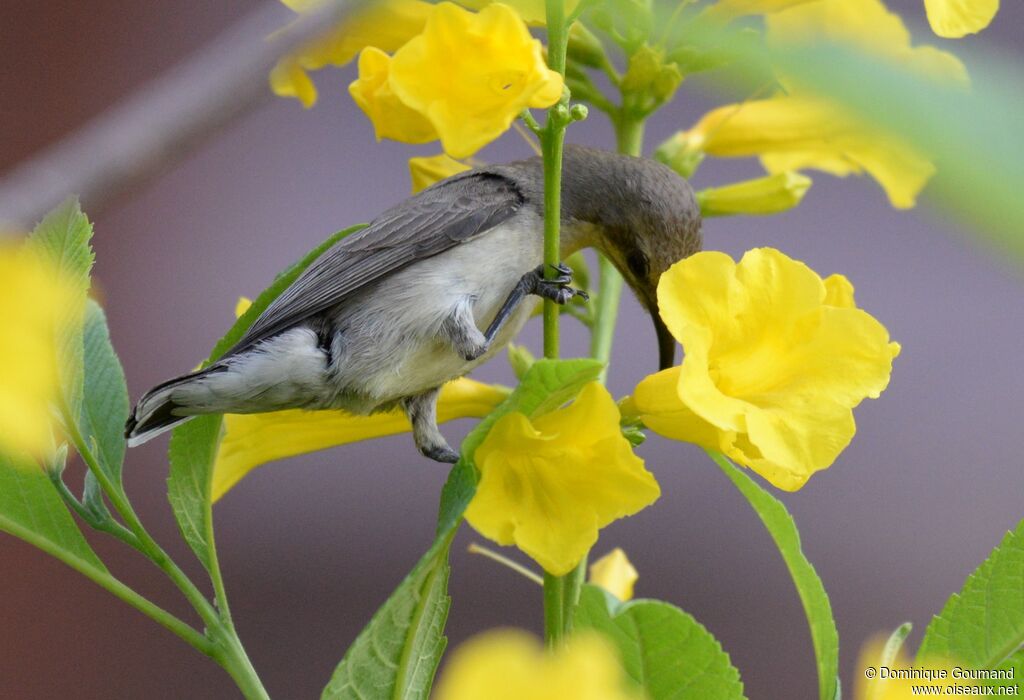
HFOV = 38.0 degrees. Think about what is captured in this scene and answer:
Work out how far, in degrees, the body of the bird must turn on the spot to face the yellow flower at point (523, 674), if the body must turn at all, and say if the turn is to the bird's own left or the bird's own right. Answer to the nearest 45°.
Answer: approximately 90° to the bird's own right

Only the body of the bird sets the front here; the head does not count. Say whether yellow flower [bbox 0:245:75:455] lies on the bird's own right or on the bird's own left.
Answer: on the bird's own right

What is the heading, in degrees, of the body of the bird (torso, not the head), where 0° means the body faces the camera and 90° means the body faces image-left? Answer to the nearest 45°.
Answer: approximately 270°
